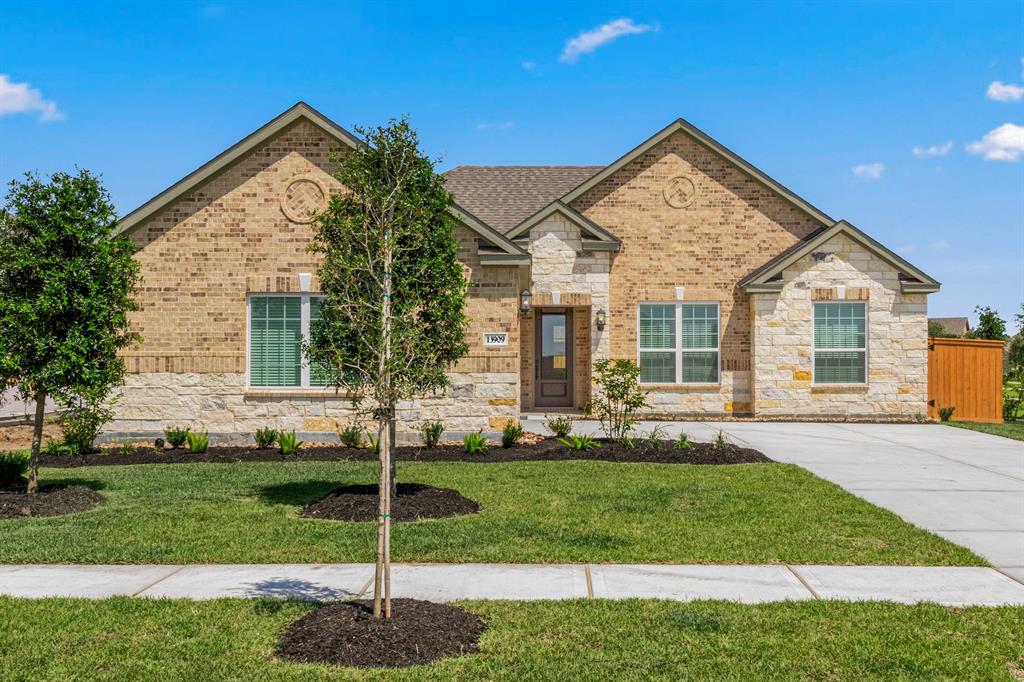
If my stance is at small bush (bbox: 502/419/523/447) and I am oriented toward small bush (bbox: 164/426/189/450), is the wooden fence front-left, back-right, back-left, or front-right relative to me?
back-right

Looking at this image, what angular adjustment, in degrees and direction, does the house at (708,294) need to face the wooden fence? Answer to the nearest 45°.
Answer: approximately 90° to its left

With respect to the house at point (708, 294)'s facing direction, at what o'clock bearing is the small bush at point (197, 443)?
The small bush is roughly at 2 o'clock from the house.

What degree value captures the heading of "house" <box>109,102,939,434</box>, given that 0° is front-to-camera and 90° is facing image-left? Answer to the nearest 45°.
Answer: approximately 0°

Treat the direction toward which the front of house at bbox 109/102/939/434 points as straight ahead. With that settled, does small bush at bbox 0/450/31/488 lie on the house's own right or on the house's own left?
on the house's own right

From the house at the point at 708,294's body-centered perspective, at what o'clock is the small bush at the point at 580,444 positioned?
The small bush is roughly at 1 o'clock from the house.

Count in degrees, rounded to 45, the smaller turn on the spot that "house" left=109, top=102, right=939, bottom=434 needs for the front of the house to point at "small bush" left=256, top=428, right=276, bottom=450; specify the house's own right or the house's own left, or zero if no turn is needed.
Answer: approximately 45° to the house's own right
